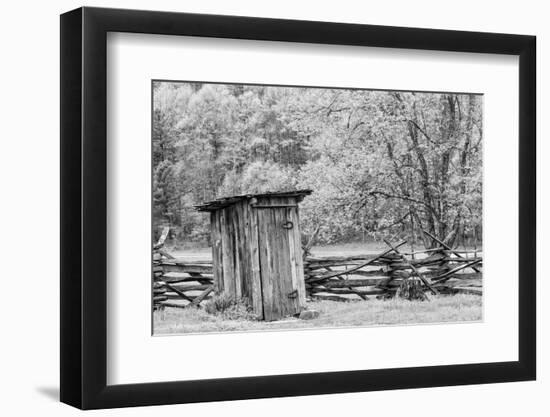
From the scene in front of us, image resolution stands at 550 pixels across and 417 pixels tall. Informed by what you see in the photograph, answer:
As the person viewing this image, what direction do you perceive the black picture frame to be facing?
facing the viewer and to the right of the viewer
